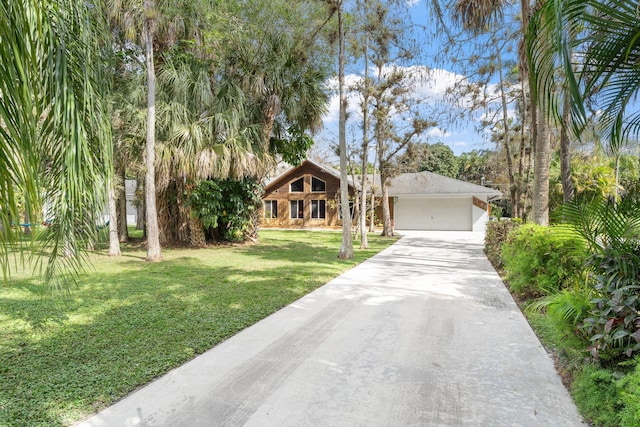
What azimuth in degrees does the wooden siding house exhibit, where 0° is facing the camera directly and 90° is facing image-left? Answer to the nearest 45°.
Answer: approximately 0°

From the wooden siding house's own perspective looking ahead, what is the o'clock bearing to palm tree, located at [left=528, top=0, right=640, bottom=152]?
The palm tree is roughly at 12 o'clock from the wooden siding house.

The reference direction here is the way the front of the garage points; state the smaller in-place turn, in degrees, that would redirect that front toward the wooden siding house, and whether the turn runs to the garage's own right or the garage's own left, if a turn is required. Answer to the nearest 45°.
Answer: approximately 90° to the garage's own right

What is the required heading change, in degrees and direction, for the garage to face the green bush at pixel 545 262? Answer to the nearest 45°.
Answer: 0° — it already faces it

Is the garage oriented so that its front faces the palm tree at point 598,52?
yes

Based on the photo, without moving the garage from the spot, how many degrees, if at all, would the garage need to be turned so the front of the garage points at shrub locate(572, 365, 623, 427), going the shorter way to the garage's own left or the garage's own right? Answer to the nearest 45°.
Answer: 0° — it already faces it

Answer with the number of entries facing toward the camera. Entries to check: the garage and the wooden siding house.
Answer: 2
